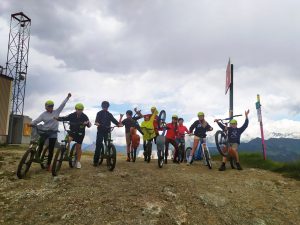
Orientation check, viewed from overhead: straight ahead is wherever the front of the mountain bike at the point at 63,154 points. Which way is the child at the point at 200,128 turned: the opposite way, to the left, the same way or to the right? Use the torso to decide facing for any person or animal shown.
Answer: the same way

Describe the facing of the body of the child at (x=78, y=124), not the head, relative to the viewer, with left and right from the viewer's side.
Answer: facing the viewer

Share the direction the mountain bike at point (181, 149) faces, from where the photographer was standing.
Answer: facing the viewer and to the left of the viewer

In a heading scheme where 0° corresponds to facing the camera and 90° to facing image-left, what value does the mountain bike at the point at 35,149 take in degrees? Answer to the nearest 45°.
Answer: approximately 45°

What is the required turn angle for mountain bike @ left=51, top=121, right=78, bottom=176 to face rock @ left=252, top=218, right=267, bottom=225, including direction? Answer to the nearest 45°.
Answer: approximately 90° to its left

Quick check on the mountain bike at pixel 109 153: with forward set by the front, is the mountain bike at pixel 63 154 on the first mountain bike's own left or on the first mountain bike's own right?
on the first mountain bike's own right

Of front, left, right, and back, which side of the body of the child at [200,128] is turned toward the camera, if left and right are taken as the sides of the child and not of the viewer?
front

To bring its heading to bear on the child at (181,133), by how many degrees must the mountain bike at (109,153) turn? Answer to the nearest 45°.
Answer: approximately 90° to its left

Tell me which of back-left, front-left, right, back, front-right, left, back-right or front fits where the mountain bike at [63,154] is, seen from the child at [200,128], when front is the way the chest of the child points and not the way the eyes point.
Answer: front-right

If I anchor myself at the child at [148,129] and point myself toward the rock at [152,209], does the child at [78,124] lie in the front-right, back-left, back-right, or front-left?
front-right
